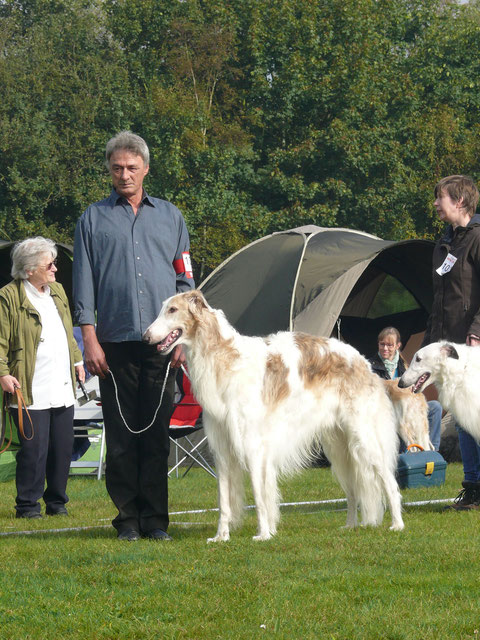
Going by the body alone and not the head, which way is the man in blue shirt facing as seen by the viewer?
toward the camera

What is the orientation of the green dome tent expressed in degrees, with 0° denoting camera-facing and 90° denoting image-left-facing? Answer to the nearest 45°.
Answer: approximately 315°

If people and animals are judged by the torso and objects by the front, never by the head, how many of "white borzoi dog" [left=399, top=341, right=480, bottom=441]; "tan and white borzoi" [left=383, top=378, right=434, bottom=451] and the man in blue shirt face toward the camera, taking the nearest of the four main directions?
1

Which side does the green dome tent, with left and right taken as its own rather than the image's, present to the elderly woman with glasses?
right

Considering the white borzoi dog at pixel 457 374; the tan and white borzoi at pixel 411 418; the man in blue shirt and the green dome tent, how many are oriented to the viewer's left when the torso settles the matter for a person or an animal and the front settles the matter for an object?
2

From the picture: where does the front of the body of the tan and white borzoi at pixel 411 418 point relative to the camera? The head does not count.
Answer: to the viewer's left

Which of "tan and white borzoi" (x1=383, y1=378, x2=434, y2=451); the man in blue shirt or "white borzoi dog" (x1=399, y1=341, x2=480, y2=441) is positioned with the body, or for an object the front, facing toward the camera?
the man in blue shirt

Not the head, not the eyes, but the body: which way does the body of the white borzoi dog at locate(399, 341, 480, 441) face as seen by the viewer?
to the viewer's left

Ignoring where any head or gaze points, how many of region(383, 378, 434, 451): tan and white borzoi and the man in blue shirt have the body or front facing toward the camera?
1

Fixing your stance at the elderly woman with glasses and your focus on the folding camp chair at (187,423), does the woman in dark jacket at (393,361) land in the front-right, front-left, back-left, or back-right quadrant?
front-right

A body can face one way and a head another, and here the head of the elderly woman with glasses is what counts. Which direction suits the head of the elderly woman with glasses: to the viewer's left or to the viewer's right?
to the viewer's right

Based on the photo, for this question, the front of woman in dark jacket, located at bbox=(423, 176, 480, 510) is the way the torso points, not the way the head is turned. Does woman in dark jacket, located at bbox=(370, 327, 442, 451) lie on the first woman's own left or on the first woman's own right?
on the first woman's own right

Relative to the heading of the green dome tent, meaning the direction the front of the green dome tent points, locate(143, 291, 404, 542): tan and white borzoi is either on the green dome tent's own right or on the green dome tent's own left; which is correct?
on the green dome tent's own right

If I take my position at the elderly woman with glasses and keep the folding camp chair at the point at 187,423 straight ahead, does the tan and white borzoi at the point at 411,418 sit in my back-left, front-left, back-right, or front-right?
front-right

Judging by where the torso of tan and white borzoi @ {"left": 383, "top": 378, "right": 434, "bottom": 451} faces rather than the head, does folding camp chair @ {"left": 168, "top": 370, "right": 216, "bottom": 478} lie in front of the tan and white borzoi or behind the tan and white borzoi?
in front
